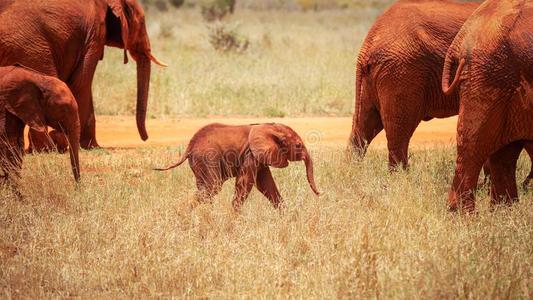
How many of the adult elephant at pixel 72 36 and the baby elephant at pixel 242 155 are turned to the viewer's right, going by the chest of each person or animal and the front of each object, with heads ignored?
2

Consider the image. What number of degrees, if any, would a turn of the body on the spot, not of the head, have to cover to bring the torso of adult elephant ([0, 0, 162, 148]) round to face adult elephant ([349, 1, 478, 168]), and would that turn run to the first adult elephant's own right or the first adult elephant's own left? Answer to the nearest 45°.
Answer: approximately 45° to the first adult elephant's own right

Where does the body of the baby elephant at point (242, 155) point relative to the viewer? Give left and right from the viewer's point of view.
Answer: facing to the right of the viewer

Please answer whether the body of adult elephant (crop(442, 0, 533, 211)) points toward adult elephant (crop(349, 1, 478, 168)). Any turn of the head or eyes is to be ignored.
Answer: no

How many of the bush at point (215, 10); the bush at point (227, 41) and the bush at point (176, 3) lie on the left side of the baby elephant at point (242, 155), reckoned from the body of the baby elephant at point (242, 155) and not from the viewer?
3

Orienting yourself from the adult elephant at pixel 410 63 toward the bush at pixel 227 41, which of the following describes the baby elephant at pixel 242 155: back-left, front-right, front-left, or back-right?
back-left

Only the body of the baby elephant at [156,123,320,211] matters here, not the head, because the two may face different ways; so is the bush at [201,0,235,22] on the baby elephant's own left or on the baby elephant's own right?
on the baby elephant's own left

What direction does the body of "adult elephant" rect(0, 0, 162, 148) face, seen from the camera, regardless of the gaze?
to the viewer's right

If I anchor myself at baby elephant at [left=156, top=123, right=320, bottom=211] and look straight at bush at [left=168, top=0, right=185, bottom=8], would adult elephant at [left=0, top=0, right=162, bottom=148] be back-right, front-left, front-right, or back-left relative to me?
front-left

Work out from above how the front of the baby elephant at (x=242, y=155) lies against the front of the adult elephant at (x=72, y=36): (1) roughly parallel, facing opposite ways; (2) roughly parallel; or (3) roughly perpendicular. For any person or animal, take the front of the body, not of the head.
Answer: roughly parallel

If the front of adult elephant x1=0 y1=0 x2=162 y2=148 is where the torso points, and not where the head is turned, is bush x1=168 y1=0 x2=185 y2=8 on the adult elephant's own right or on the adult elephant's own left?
on the adult elephant's own left
